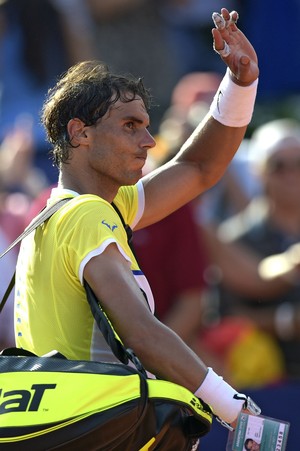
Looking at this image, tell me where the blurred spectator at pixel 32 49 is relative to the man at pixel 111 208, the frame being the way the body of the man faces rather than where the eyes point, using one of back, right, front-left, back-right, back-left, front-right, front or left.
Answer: left

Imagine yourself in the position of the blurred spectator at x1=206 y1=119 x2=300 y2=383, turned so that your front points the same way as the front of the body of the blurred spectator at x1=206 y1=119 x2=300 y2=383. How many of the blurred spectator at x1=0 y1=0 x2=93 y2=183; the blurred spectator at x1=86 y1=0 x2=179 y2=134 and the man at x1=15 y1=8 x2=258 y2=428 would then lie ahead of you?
1

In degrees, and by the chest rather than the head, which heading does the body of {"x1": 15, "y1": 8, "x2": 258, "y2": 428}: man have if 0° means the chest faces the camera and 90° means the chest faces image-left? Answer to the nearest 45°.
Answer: approximately 270°

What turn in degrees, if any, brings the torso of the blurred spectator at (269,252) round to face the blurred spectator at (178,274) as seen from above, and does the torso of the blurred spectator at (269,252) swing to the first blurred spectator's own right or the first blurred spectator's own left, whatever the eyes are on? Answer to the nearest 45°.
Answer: approximately 45° to the first blurred spectator's own right

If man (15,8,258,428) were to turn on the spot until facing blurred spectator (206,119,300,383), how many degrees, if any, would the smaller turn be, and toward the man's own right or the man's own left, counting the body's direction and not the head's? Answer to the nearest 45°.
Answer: approximately 90° to the man's own left

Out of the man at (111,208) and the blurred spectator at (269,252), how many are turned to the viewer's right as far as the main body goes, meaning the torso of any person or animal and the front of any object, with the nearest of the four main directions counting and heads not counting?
1

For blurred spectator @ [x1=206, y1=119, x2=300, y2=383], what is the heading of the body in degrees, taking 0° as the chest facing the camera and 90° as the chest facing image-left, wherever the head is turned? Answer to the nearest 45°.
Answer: approximately 0°

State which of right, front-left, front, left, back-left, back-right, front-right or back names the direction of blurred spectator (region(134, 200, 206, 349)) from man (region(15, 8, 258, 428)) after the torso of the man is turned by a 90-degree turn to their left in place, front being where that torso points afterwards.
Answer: front

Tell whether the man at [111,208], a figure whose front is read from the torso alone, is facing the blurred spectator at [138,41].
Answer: no

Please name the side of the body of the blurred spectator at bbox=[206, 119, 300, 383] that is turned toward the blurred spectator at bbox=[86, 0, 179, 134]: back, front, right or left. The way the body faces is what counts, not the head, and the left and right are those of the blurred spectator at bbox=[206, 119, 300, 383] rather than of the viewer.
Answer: back

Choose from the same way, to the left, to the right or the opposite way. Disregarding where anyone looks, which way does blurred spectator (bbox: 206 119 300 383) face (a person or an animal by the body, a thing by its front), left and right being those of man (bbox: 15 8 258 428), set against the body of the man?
to the right

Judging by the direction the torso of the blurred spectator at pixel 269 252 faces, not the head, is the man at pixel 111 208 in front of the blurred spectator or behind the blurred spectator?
in front
